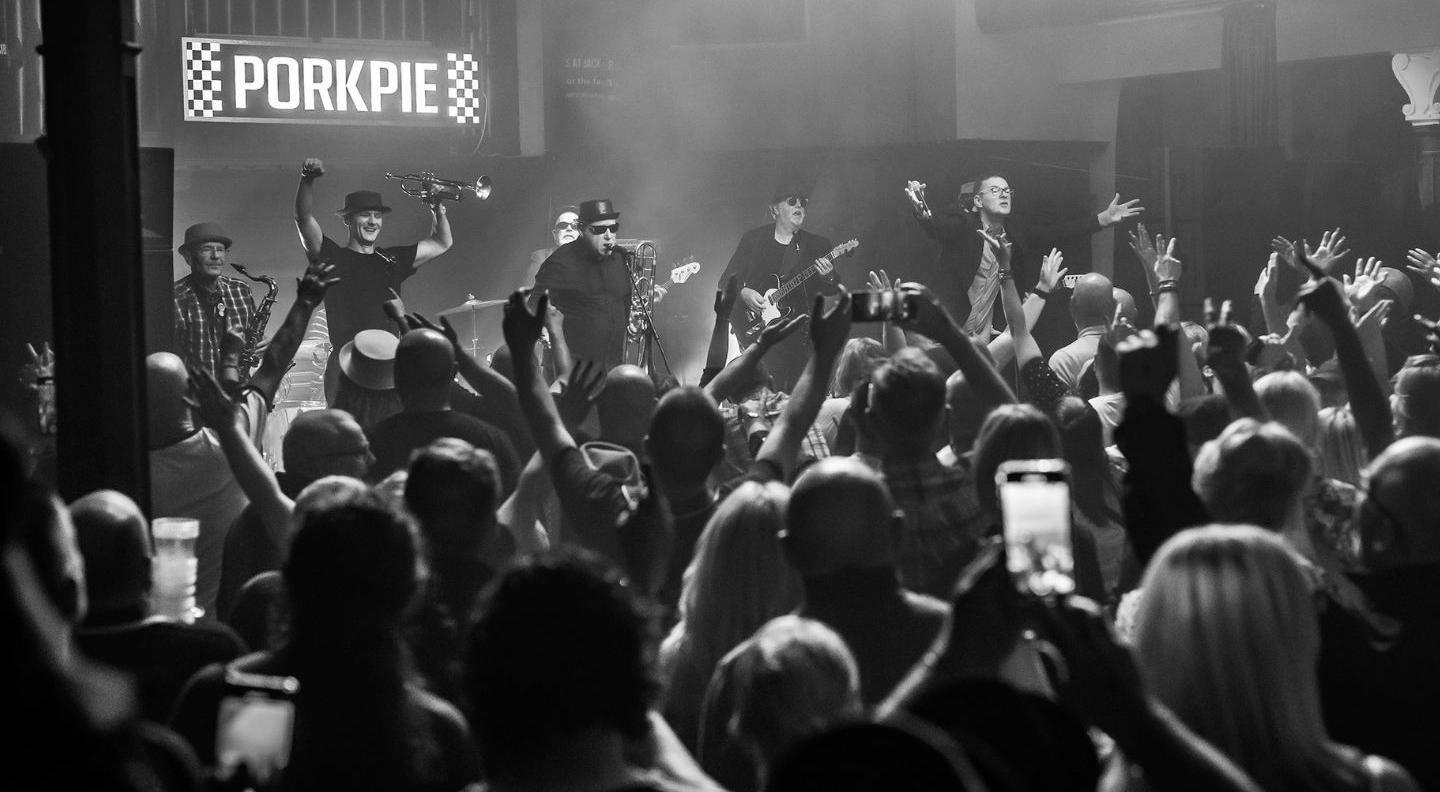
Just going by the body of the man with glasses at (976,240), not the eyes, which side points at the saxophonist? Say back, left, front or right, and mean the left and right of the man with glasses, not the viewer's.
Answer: right

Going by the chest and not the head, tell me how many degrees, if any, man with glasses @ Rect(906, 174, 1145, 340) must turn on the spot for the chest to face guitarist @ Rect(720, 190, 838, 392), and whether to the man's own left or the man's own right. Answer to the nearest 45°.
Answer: approximately 135° to the man's own right

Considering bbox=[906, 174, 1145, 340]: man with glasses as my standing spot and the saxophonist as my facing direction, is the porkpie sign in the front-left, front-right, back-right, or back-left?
front-right

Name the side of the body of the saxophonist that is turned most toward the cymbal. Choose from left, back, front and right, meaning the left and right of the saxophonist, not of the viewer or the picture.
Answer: left

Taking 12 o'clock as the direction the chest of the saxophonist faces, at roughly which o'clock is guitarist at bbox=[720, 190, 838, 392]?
The guitarist is roughly at 10 o'clock from the saxophonist.

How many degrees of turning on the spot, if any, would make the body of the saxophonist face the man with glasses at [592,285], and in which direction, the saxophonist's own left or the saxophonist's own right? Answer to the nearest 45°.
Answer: approximately 45° to the saxophonist's own left

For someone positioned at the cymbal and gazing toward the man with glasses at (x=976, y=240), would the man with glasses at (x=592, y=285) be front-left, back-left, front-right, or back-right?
front-right

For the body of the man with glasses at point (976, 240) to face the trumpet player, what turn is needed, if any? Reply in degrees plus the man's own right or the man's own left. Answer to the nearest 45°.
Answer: approximately 90° to the man's own right

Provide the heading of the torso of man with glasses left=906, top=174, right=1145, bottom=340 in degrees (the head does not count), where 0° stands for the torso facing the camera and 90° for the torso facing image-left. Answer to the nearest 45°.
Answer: approximately 315°

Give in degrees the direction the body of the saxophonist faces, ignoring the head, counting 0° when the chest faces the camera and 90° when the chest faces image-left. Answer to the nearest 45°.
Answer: approximately 315°

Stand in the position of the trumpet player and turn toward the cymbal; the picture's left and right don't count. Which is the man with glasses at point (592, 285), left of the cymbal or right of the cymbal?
right

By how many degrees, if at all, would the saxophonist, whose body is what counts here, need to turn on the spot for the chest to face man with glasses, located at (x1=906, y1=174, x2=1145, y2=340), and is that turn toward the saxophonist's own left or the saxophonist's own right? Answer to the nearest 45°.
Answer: approximately 45° to the saxophonist's own left

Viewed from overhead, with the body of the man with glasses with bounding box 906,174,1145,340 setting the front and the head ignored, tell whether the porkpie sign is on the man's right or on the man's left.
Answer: on the man's right

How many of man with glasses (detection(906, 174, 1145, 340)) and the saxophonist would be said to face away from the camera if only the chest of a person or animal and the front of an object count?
0
